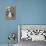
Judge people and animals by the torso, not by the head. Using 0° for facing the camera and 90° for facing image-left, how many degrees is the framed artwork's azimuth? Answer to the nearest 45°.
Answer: approximately 0°
